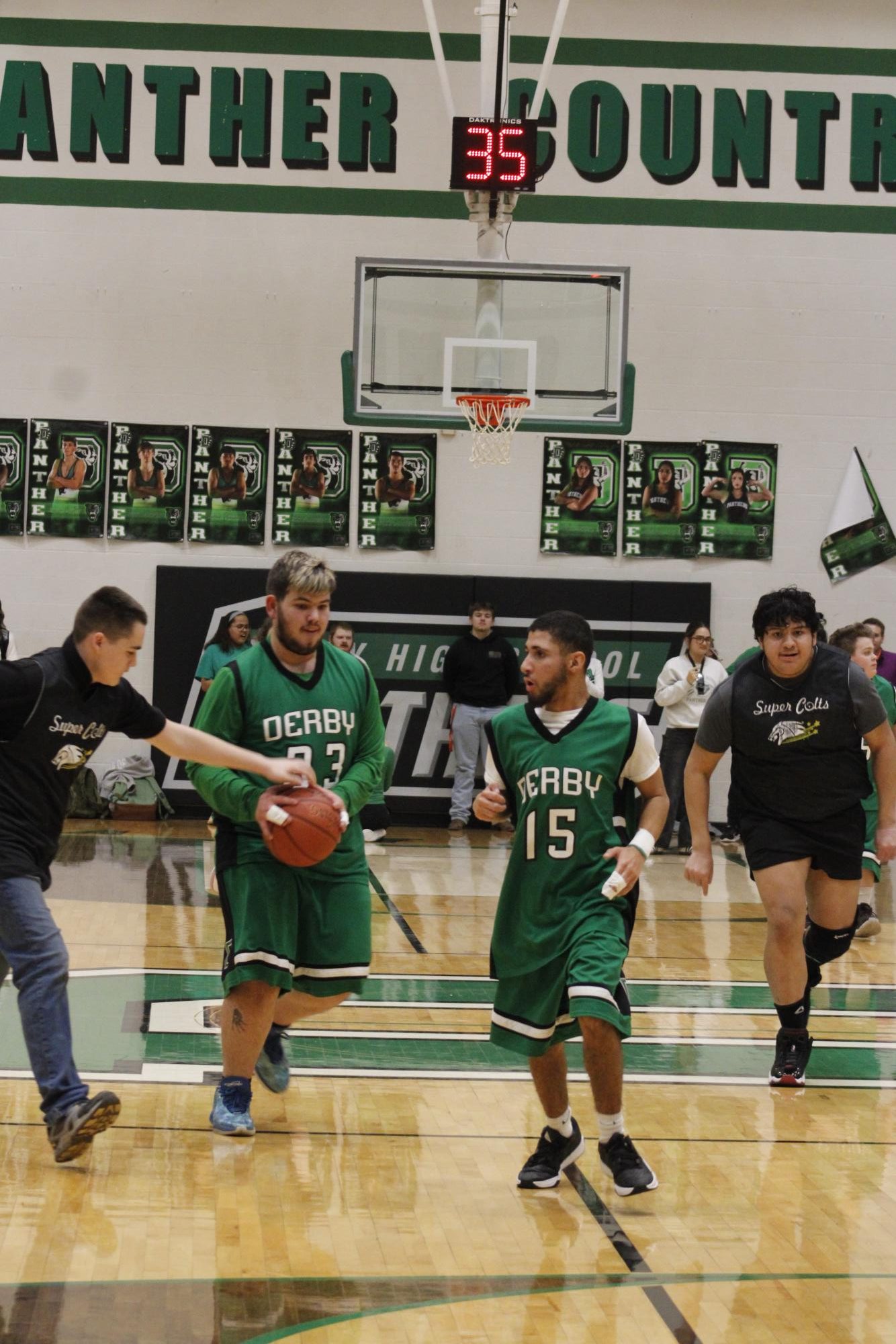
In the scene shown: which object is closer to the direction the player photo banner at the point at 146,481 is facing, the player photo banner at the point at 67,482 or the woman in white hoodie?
the woman in white hoodie

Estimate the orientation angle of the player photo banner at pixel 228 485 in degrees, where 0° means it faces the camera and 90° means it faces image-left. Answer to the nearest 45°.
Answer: approximately 0°

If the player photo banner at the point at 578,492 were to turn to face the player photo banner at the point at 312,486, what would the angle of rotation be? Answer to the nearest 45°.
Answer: approximately 90° to its right

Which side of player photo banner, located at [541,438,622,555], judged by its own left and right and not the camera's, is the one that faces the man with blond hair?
front

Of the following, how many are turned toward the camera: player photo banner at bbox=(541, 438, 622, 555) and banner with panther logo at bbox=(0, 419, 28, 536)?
2

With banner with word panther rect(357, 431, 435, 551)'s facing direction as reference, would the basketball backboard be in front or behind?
in front

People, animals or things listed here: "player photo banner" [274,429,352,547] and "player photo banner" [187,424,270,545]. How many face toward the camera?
2

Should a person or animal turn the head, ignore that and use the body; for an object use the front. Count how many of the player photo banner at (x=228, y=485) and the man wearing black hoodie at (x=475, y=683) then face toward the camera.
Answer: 2

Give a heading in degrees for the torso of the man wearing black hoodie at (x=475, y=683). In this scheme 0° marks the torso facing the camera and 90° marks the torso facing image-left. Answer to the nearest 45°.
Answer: approximately 0°

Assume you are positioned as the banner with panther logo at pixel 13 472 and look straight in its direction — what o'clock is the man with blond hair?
The man with blond hair is roughly at 12 o'clock from the banner with panther logo.

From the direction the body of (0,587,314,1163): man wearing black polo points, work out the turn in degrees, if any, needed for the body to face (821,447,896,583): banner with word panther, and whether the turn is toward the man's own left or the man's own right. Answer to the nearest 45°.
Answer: approximately 90° to the man's own left

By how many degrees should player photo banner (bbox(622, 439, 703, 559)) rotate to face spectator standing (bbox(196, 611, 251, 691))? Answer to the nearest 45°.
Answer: approximately 45° to its right
